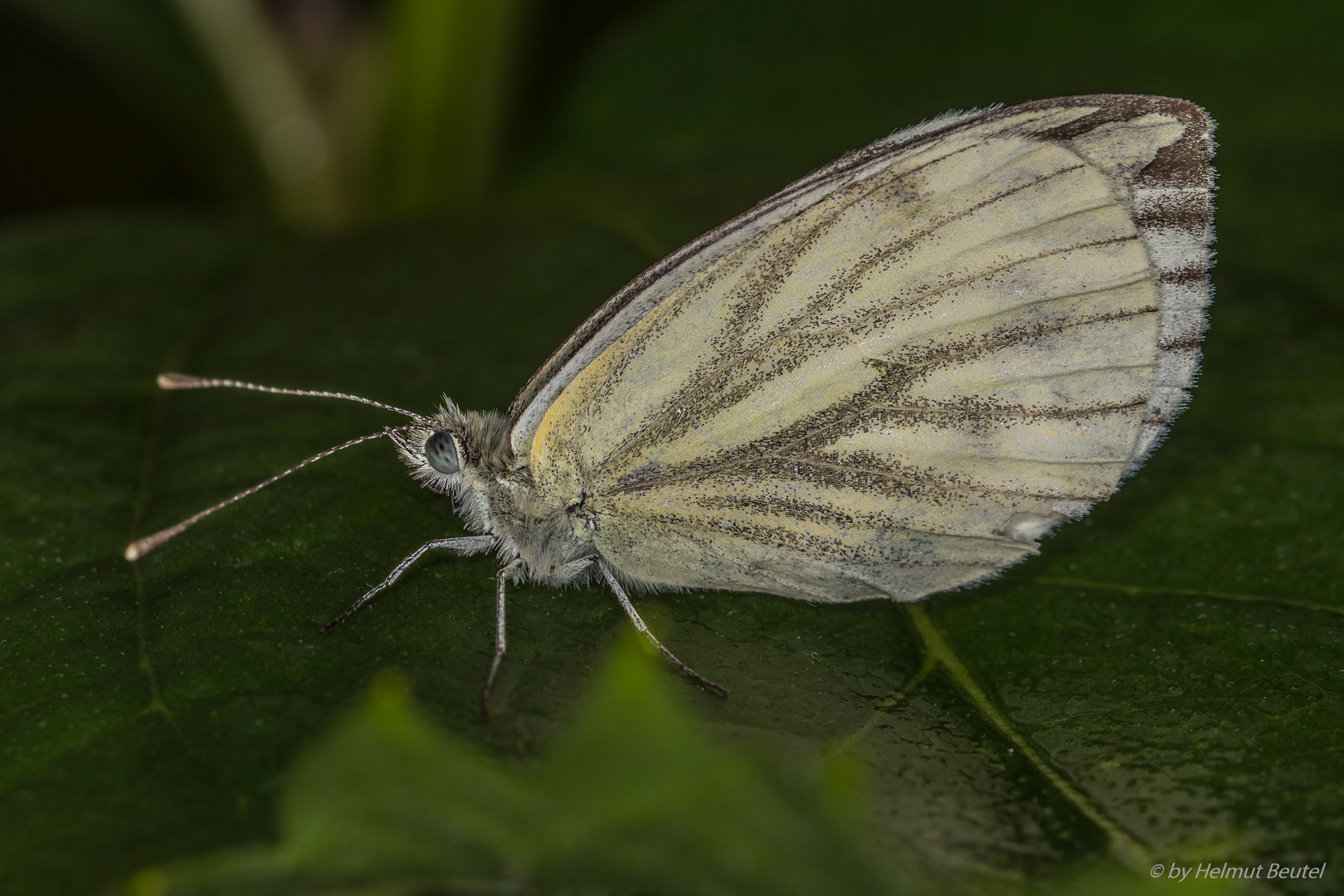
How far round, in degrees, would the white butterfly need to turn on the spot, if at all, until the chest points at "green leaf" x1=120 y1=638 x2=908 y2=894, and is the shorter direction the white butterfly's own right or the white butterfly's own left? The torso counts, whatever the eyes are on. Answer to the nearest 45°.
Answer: approximately 45° to the white butterfly's own left

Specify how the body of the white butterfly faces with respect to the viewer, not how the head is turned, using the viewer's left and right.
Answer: facing to the left of the viewer
